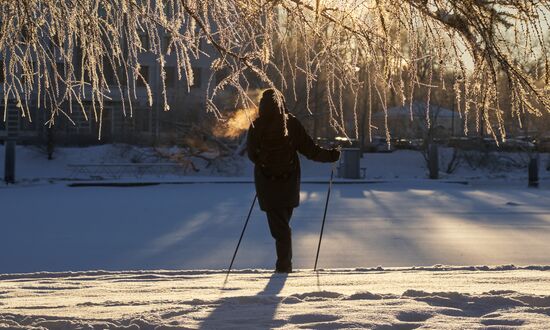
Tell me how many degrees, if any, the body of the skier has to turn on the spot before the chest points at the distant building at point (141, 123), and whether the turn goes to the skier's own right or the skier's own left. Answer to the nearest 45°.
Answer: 0° — they already face it

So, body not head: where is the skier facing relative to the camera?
away from the camera
